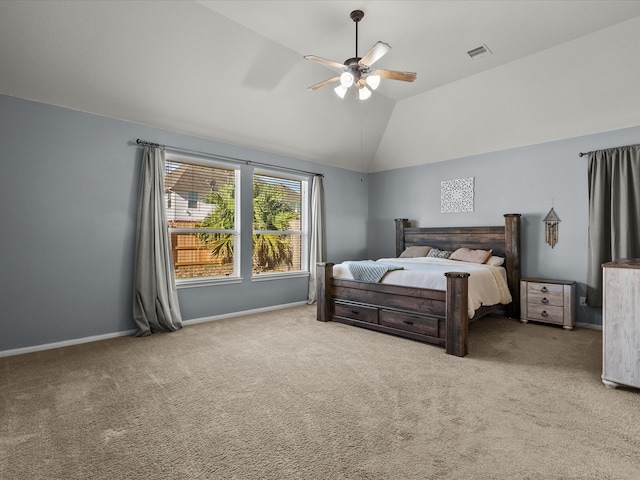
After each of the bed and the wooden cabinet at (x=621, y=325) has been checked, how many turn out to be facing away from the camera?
0

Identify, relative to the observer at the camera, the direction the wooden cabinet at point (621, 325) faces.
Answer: facing to the left of the viewer

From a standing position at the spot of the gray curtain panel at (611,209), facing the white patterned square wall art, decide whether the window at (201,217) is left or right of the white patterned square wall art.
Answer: left

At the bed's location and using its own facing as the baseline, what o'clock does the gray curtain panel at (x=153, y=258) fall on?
The gray curtain panel is roughly at 1 o'clock from the bed.

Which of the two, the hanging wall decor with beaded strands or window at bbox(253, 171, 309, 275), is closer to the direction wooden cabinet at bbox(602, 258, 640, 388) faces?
the window

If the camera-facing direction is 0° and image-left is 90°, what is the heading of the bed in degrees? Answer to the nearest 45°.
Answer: approximately 45°

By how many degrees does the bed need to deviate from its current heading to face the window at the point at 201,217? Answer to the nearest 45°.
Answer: approximately 45° to its right

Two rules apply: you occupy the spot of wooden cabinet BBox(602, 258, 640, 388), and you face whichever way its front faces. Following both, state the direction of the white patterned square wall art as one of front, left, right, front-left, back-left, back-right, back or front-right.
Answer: front-right

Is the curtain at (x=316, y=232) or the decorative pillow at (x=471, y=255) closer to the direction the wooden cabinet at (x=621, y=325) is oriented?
the curtain

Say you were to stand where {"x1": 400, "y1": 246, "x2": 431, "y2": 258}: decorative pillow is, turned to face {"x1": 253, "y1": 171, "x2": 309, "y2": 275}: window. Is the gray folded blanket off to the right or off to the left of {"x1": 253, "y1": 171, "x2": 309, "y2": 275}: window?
left

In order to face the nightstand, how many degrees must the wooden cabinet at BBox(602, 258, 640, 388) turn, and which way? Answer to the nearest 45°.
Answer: approximately 90° to its right

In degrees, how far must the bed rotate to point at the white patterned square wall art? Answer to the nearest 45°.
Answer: approximately 135° to its right

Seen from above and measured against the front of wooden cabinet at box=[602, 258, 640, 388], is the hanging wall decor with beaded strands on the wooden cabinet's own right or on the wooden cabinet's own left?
on the wooden cabinet's own right
